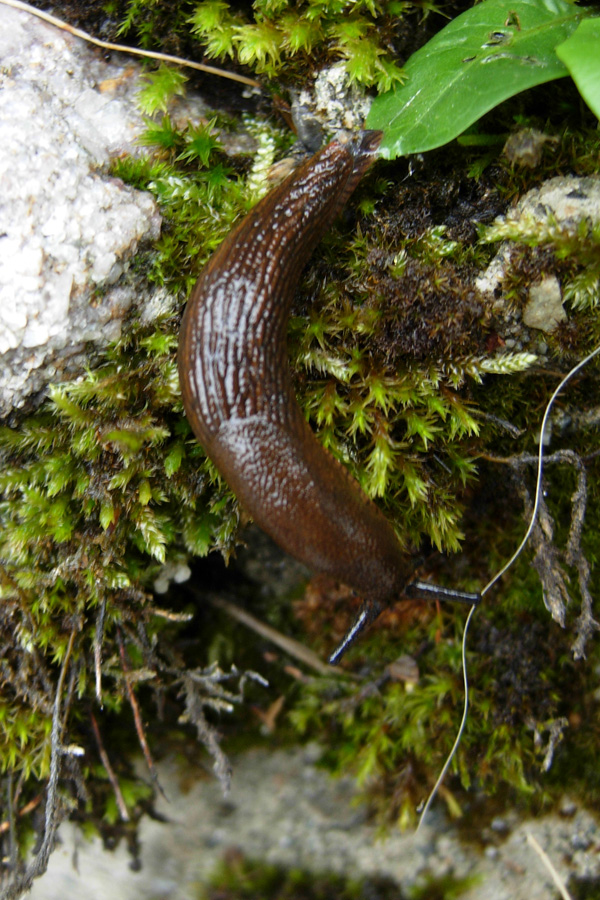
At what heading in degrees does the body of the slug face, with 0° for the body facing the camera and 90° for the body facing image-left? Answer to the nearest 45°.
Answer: approximately 315°

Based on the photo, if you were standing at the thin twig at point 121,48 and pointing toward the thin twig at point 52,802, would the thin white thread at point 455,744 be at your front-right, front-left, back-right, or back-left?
front-left
